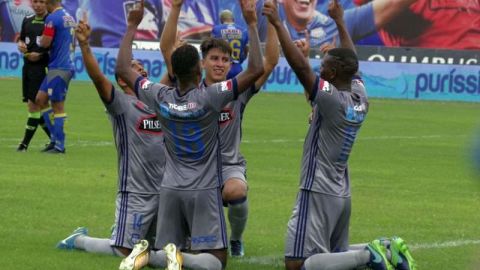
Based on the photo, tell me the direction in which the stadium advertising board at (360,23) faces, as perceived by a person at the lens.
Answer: facing the viewer

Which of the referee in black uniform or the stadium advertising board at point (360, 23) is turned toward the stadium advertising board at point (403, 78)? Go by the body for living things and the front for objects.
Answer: the stadium advertising board at point (360, 23)

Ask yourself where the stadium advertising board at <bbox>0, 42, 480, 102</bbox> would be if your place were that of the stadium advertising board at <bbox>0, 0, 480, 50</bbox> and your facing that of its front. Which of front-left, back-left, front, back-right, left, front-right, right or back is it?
front

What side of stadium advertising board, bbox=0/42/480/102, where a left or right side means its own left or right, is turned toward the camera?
front

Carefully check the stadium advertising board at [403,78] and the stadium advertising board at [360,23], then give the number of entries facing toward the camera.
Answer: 2

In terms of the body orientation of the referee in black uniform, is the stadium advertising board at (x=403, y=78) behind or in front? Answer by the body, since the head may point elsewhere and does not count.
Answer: behind

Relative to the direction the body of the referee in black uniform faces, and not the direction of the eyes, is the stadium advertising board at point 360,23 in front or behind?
behind

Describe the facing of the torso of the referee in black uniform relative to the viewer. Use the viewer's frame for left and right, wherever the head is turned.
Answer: facing the viewer and to the left of the viewer

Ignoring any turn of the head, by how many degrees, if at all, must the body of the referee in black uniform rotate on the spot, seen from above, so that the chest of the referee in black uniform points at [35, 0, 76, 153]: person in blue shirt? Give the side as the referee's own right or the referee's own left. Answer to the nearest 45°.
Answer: approximately 90° to the referee's own left
